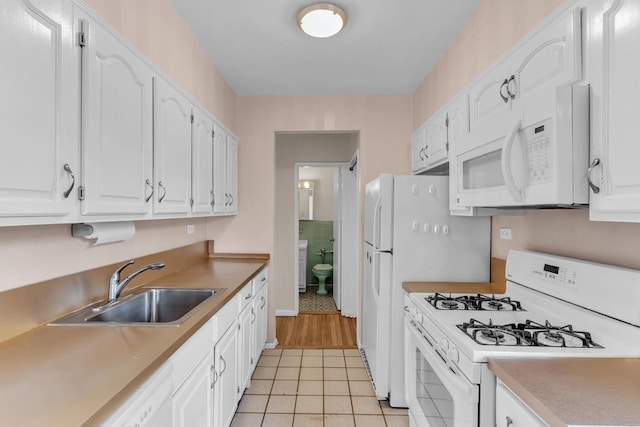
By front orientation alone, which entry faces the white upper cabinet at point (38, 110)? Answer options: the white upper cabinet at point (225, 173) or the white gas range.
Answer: the white gas range

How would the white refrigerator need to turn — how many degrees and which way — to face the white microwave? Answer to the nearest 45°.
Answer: approximately 135° to its left

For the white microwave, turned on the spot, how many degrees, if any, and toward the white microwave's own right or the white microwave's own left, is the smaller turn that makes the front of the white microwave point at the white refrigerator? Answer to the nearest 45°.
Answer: approximately 90° to the white microwave's own right

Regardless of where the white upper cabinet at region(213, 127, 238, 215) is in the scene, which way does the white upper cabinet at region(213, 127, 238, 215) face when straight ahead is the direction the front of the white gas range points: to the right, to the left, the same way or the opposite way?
the opposite way

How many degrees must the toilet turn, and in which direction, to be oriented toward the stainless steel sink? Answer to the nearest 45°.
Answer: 0° — it already faces it

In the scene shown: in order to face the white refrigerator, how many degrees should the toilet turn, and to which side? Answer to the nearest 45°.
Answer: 0° — it already faces it

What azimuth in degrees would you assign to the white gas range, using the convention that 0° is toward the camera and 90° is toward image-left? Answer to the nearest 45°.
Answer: approximately 45°

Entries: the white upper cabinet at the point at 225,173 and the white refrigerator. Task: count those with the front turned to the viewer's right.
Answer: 1

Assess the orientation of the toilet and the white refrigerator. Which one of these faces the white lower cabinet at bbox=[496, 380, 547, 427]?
the toilet

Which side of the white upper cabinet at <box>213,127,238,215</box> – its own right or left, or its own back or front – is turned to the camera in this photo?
right

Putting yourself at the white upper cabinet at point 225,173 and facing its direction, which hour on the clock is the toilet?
The toilet is roughly at 10 o'clock from the white upper cabinet.

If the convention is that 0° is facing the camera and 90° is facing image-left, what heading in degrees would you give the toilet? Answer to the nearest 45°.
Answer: approximately 0°

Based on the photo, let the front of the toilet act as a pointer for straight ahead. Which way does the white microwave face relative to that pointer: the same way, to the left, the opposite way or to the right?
to the right

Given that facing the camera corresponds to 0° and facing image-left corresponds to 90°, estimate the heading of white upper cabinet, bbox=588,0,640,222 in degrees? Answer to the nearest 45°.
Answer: approximately 45°
